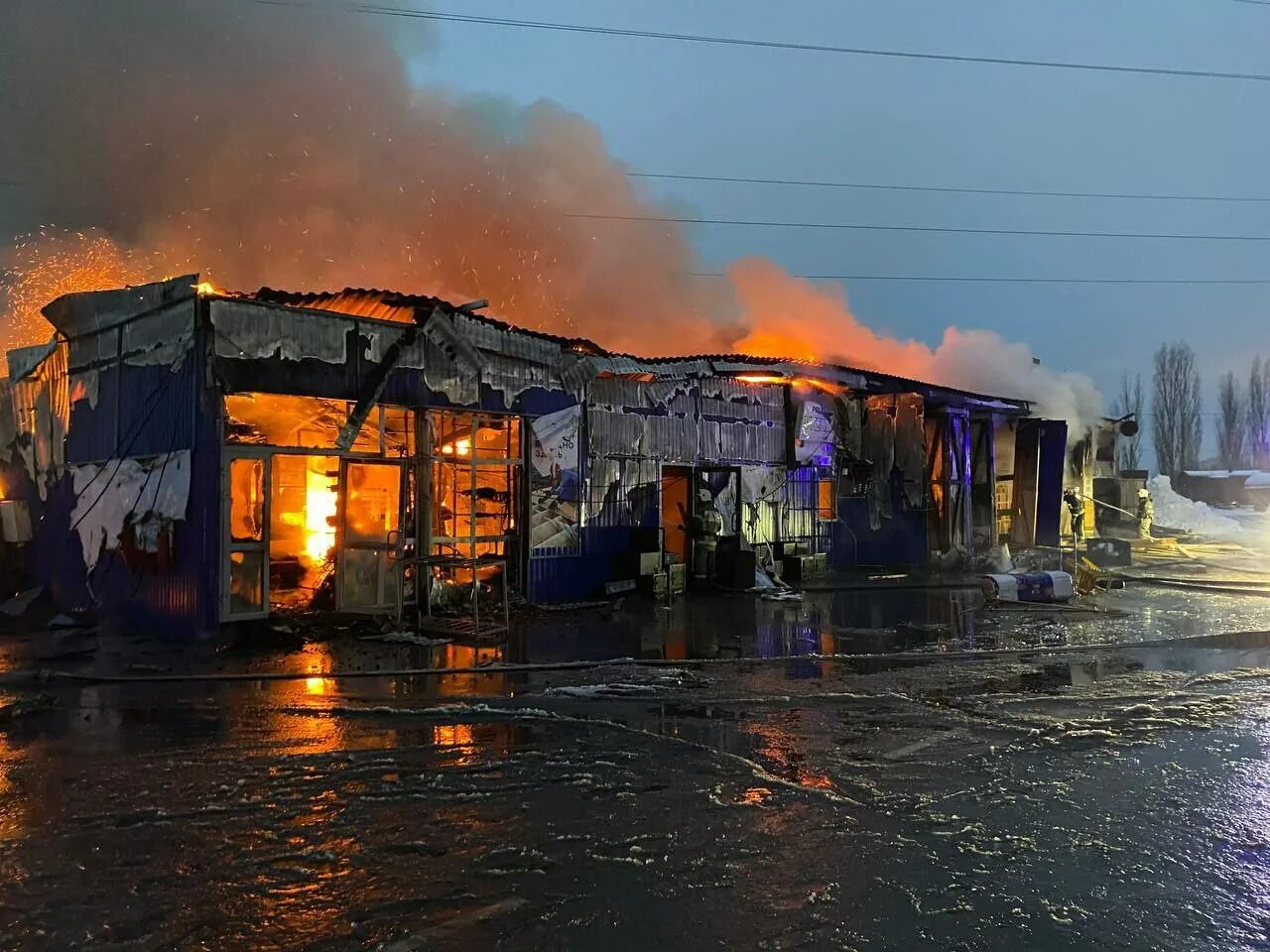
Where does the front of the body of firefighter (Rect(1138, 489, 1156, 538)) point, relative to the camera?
to the viewer's left

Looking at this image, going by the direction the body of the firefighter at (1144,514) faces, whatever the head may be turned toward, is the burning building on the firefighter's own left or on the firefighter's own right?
on the firefighter's own left

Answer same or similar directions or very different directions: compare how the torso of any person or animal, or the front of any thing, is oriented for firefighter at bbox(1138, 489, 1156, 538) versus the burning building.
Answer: very different directions

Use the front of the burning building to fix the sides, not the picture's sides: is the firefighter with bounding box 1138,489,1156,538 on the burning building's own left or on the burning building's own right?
on the burning building's own left

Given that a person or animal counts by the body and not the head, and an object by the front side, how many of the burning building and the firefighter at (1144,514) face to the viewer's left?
1

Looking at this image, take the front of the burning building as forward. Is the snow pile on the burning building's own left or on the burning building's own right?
on the burning building's own left
